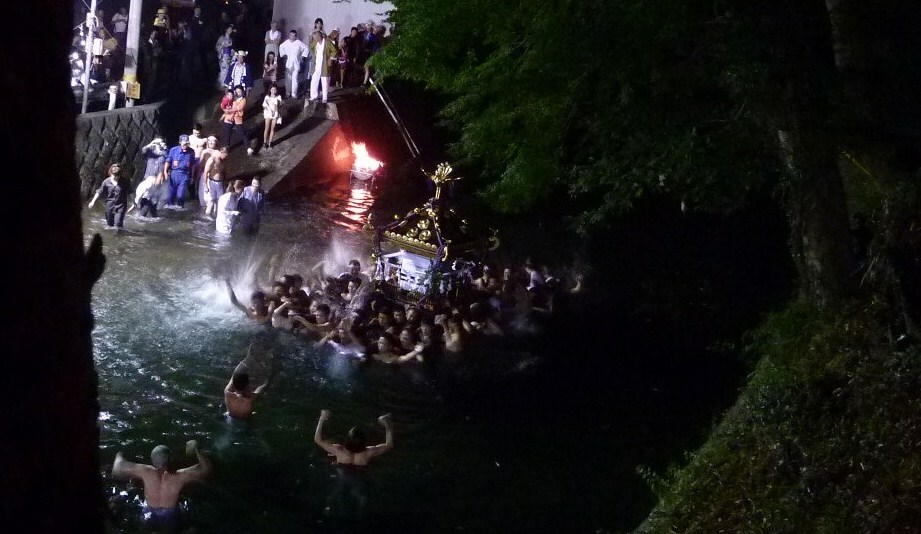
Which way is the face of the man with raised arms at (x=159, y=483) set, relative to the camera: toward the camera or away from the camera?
away from the camera

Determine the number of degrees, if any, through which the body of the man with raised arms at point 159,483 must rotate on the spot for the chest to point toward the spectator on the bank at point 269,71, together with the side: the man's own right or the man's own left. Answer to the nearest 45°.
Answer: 0° — they already face them

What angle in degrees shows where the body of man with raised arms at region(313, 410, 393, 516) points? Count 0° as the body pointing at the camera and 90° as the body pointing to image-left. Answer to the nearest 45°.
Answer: approximately 180°

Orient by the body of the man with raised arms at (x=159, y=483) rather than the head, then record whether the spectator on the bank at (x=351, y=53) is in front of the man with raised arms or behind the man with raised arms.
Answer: in front

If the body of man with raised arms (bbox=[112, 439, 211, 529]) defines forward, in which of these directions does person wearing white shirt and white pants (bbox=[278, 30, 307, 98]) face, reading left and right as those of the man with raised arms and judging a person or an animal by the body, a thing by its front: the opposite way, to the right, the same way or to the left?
the opposite way

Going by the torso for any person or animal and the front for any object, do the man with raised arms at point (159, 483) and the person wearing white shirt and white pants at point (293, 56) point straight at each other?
yes

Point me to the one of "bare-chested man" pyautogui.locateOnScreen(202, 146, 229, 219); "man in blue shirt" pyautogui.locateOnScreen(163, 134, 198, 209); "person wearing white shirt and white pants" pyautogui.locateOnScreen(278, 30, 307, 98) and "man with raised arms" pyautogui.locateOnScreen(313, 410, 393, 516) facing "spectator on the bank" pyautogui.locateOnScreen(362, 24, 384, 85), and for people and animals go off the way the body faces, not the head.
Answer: the man with raised arms

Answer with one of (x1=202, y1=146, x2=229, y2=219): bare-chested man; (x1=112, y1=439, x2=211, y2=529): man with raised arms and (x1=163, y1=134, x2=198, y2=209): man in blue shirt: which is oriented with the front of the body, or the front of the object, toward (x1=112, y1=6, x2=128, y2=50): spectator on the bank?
the man with raised arms

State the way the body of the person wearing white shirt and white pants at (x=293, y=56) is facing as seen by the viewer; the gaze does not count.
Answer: toward the camera

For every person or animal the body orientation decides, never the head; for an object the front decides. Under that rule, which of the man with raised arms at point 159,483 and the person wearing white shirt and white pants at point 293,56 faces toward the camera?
the person wearing white shirt and white pants

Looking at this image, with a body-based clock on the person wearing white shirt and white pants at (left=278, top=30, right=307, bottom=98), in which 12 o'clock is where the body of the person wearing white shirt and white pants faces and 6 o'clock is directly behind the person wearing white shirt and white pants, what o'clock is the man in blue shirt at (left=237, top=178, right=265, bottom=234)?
The man in blue shirt is roughly at 12 o'clock from the person wearing white shirt and white pants.

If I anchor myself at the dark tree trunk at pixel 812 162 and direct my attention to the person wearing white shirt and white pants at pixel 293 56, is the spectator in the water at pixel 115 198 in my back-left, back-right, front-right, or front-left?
front-left

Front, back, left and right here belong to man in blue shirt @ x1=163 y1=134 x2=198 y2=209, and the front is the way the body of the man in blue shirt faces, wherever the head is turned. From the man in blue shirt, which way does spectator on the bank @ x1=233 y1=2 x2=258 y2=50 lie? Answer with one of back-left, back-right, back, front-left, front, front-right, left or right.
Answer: back

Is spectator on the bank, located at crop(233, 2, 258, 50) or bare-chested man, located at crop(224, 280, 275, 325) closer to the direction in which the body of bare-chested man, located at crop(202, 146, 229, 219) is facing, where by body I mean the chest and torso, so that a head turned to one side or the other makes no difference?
the bare-chested man

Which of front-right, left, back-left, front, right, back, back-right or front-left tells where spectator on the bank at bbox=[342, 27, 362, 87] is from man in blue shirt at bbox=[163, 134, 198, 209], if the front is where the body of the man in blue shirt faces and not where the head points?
back-left

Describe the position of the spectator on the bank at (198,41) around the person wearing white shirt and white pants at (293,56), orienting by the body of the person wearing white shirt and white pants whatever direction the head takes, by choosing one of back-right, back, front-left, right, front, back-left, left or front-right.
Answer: back-right

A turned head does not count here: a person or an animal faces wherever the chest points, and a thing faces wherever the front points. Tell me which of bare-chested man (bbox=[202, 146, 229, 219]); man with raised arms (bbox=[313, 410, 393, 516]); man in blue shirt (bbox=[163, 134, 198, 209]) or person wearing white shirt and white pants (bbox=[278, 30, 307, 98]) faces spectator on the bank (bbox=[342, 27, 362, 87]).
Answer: the man with raised arms

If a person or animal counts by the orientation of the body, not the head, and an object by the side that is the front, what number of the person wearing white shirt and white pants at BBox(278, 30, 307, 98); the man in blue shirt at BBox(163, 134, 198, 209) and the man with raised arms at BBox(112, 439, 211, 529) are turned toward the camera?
2

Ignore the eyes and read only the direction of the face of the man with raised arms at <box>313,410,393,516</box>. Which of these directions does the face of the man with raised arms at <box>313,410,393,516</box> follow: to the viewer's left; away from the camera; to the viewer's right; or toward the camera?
away from the camera

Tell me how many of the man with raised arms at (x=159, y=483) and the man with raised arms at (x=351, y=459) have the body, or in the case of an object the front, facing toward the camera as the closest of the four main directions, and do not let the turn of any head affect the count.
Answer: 0

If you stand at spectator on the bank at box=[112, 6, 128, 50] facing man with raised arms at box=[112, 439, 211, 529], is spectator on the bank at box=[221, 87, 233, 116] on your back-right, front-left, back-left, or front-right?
front-left
